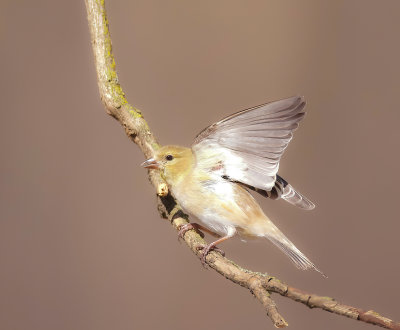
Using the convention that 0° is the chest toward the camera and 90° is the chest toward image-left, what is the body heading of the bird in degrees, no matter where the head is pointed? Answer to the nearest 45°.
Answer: approximately 90°
